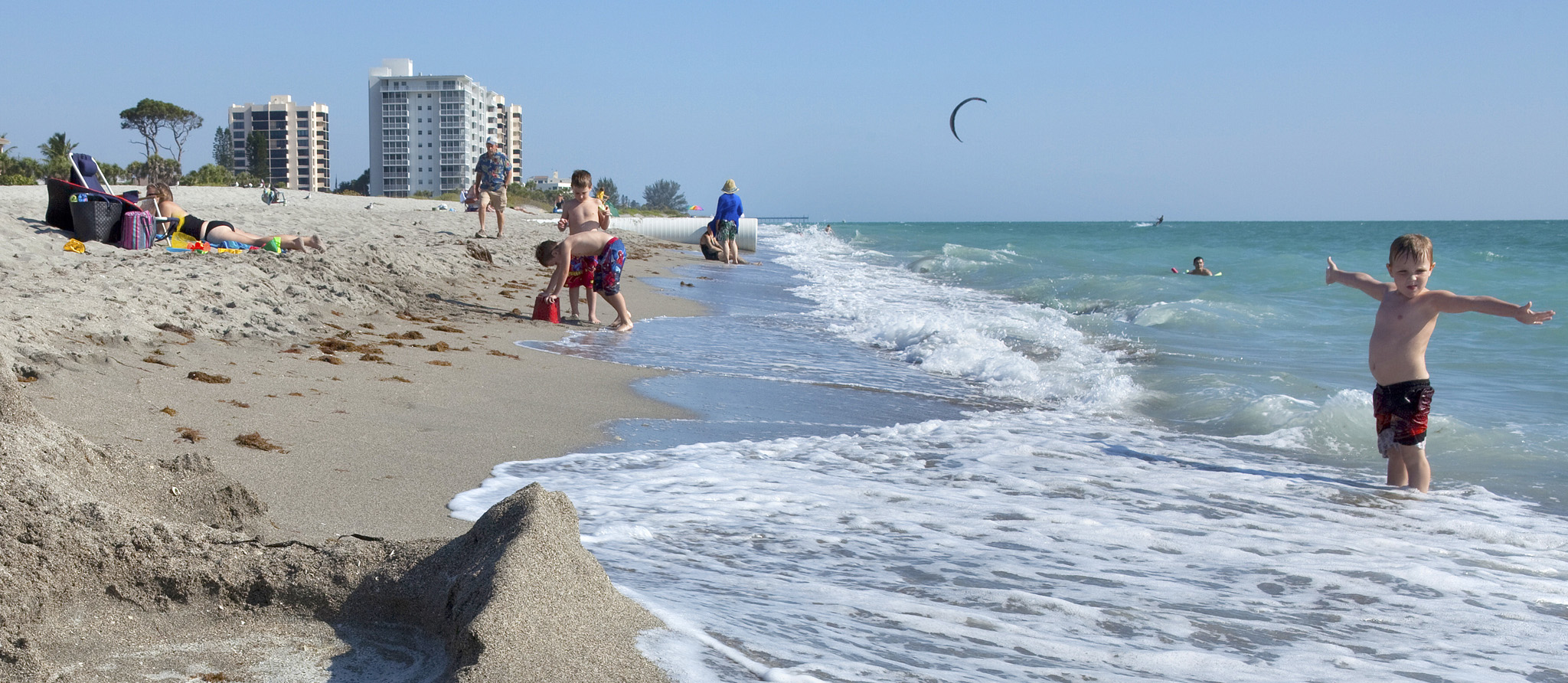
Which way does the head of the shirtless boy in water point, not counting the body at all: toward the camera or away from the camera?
toward the camera

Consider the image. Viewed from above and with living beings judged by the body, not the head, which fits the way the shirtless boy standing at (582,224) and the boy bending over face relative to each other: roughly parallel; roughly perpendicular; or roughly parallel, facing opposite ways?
roughly perpendicular

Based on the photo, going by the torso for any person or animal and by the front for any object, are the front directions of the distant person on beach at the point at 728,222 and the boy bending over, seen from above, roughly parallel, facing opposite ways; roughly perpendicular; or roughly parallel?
roughly perpendicular

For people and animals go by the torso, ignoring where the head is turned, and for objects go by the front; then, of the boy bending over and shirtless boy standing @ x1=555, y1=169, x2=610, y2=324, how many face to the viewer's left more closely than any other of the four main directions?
1

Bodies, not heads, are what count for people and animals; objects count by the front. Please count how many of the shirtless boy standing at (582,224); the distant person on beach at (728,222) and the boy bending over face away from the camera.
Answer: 1

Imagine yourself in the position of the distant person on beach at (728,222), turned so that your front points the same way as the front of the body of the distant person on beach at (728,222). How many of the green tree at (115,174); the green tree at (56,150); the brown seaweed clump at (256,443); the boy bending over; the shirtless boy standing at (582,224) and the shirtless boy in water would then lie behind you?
4

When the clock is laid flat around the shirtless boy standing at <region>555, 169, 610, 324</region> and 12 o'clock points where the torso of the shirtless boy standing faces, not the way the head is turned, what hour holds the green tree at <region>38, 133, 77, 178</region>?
The green tree is roughly at 5 o'clock from the shirtless boy standing.

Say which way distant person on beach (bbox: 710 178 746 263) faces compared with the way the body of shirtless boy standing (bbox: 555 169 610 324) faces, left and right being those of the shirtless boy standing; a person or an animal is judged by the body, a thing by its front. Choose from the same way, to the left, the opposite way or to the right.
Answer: the opposite way

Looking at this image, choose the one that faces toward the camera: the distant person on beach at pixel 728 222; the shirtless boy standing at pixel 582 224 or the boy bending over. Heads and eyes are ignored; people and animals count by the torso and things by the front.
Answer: the shirtless boy standing

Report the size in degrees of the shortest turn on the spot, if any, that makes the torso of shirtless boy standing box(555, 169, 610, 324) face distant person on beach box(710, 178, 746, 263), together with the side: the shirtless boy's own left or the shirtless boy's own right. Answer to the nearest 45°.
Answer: approximately 180°

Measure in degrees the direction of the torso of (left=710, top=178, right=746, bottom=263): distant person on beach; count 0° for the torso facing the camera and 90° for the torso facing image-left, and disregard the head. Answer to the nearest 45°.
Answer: approximately 180°

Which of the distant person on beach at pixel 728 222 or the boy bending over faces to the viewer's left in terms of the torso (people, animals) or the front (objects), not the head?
the boy bending over

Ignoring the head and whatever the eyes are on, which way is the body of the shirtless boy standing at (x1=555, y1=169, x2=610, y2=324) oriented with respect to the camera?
toward the camera

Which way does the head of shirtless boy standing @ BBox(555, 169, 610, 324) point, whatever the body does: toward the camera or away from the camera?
toward the camera

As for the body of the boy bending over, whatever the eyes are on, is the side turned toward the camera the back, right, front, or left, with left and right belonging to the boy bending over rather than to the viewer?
left
